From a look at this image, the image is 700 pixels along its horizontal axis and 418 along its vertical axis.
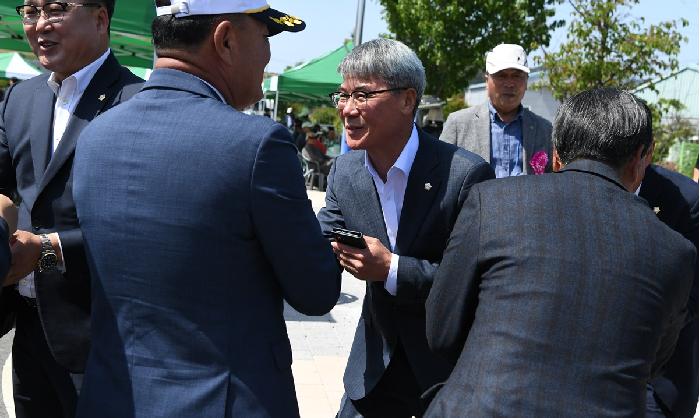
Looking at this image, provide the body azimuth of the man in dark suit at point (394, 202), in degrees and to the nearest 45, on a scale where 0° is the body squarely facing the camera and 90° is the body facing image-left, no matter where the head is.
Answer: approximately 45°

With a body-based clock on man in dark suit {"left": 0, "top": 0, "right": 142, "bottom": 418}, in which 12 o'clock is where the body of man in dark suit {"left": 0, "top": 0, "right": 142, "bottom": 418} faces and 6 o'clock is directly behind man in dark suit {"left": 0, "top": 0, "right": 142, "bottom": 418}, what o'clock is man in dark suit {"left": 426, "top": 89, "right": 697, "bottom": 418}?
man in dark suit {"left": 426, "top": 89, "right": 697, "bottom": 418} is roughly at 9 o'clock from man in dark suit {"left": 0, "top": 0, "right": 142, "bottom": 418}.

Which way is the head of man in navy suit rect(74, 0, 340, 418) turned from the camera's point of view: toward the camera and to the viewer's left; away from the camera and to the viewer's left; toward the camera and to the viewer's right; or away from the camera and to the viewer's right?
away from the camera and to the viewer's right

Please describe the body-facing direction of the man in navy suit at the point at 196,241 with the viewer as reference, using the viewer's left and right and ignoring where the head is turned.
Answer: facing away from the viewer and to the right of the viewer

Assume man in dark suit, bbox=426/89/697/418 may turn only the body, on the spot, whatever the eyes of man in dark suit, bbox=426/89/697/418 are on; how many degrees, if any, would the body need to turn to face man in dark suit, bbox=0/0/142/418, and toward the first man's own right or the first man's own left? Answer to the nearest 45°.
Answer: approximately 90° to the first man's own left

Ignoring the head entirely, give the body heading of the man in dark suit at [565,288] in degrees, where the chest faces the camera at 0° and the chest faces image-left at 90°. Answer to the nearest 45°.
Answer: approximately 180°

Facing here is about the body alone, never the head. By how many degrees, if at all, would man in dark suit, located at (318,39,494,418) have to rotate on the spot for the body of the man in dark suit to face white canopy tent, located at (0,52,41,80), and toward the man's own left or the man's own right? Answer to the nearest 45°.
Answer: approximately 90° to the man's own right

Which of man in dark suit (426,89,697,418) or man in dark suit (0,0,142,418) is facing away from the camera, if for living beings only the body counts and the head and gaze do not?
man in dark suit (426,89,697,418)

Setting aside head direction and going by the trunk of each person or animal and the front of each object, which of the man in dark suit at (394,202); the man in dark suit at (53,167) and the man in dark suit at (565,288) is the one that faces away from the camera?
the man in dark suit at (565,288)

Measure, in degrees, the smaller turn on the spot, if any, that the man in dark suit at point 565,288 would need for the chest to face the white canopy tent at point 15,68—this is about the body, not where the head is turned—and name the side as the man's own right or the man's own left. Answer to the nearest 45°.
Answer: approximately 45° to the man's own left

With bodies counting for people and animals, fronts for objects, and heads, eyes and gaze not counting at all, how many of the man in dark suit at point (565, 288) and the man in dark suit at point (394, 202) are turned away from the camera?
1

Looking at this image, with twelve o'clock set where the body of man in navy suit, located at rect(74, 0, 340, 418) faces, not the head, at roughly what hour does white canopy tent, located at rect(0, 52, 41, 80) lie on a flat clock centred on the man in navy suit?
The white canopy tent is roughly at 10 o'clock from the man in navy suit.

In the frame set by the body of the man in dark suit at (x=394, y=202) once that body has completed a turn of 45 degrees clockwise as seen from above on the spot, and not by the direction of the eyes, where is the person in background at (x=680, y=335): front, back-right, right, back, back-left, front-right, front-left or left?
back

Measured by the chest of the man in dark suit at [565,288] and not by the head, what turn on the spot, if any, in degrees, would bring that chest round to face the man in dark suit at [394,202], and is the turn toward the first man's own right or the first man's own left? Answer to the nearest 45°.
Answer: approximately 45° to the first man's own left

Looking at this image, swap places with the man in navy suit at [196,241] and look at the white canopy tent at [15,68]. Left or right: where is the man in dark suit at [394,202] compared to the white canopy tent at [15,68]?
right
